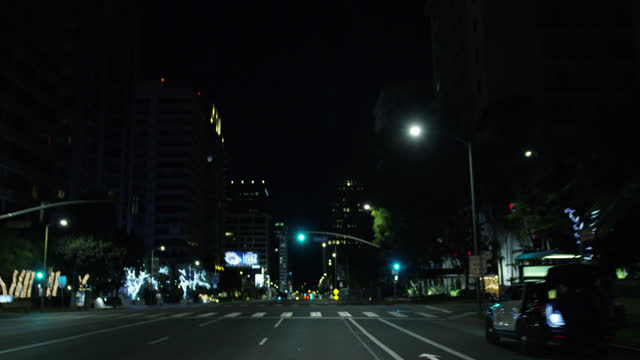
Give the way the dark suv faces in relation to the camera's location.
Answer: facing away from the viewer and to the left of the viewer

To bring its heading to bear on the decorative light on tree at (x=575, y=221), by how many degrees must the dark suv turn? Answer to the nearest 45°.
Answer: approximately 45° to its right
